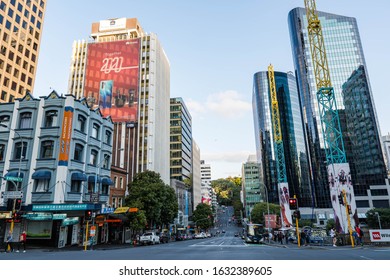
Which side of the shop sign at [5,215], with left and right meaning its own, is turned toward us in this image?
front

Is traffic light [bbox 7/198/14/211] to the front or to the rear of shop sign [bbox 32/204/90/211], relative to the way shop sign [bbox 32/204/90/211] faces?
to the front

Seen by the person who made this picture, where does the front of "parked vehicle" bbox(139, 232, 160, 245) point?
facing away from the viewer and to the right of the viewer

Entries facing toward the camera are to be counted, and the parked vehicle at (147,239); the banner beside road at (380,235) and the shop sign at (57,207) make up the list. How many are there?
2

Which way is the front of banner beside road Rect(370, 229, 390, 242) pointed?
toward the camera

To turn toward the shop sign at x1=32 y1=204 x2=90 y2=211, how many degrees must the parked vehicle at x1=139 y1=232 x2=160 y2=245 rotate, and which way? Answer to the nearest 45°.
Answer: approximately 180°

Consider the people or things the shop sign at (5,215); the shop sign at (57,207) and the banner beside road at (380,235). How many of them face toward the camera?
3

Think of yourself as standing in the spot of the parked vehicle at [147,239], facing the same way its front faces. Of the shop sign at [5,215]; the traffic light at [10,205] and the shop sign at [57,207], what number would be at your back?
3

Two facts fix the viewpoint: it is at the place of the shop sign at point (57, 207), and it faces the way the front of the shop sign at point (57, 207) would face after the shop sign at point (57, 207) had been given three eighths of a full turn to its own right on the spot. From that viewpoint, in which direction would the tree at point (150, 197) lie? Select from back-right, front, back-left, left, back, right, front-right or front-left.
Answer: right

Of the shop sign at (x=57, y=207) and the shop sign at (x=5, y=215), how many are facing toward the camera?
2

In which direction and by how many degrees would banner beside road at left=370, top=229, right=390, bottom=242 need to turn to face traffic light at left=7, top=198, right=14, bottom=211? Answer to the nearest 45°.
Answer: approximately 45° to its right

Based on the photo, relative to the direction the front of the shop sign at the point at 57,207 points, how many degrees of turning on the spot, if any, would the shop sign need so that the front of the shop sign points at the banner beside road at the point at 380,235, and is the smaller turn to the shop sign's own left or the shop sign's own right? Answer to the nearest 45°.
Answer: approximately 45° to the shop sign's own left

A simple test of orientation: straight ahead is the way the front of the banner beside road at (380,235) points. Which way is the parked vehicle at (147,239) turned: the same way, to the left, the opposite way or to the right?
the opposite way

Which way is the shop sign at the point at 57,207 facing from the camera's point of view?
toward the camera
